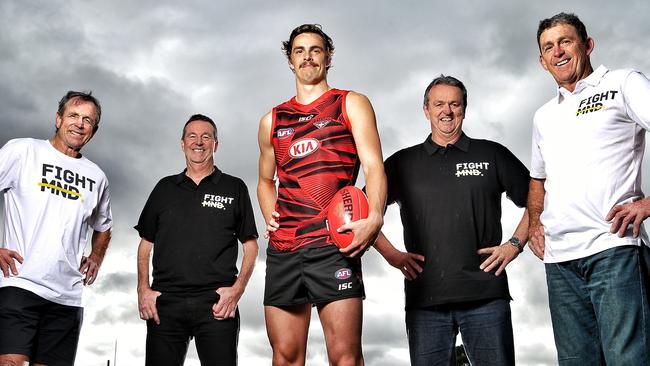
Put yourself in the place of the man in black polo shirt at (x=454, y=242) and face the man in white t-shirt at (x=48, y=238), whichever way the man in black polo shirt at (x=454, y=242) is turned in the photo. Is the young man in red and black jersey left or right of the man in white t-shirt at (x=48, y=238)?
left

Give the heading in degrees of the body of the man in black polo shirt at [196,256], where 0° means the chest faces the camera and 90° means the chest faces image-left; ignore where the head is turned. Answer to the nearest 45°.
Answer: approximately 0°

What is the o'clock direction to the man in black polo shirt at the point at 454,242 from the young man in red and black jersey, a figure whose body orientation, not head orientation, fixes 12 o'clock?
The man in black polo shirt is roughly at 8 o'clock from the young man in red and black jersey.

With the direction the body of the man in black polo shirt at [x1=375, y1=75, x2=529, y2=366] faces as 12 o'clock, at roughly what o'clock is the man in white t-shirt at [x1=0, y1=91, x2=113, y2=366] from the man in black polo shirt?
The man in white t-shirt is roughly at 3 o'clock from the man in black polo shirt.

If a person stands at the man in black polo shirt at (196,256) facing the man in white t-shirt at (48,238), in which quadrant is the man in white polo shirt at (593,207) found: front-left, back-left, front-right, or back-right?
back-left

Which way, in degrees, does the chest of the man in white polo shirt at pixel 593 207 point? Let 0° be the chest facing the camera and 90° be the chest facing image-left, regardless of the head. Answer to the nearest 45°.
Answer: approximately 45°
